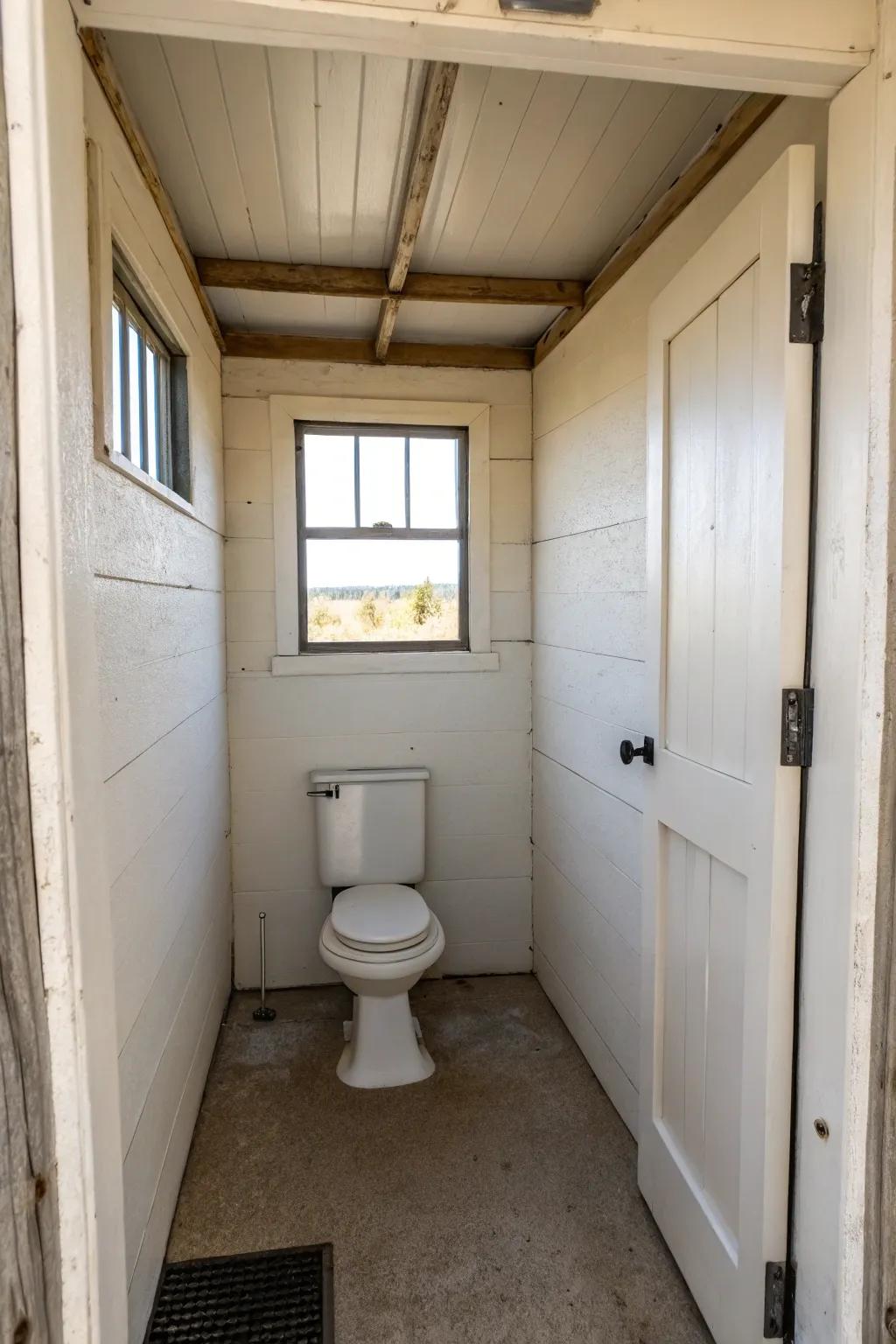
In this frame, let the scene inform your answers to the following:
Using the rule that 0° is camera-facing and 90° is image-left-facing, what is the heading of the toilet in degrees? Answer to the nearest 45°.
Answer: approximately 0°

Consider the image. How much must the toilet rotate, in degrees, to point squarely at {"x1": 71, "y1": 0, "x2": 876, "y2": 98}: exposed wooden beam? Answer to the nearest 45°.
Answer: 0° — it already faces it

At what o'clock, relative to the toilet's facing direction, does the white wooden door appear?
The white wooden door is roughly at 11 o'clock from the toilet.

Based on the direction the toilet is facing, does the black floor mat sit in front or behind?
in front
